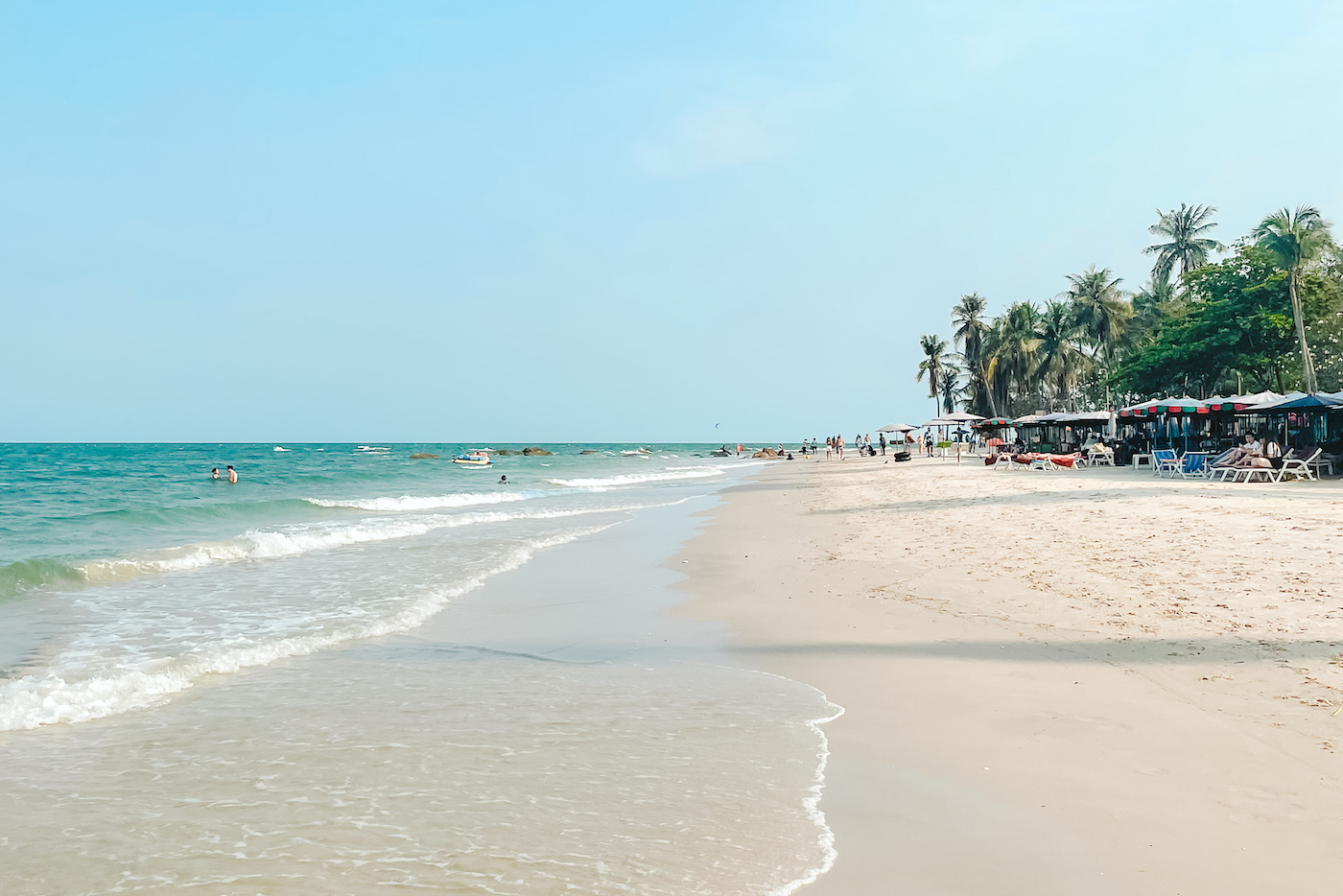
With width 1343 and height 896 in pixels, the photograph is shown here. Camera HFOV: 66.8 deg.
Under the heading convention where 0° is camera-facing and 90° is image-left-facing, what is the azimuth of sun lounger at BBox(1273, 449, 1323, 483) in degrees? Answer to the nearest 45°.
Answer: approximately 90°

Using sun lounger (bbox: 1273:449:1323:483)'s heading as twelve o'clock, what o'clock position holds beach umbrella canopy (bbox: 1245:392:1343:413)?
The beach umbrella canopy is roughly at 3 o'clock from the sun lounger.

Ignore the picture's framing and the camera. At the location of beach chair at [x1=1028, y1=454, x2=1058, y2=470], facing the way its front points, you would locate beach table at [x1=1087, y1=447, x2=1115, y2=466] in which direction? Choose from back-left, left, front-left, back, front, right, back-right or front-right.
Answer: back-right

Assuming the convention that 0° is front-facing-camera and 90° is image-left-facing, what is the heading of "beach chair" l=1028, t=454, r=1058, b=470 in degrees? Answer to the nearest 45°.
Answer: approximately 90°

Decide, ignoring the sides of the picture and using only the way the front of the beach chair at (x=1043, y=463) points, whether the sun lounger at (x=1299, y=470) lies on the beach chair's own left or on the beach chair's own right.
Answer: on the beach chair's own left

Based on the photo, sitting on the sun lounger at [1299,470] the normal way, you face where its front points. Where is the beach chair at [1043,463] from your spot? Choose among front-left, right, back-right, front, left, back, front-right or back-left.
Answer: front-right

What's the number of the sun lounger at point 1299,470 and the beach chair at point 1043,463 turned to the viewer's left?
2

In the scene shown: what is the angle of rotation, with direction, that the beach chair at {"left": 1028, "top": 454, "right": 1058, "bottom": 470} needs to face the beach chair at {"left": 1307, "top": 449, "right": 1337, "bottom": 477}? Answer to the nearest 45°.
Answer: approximately 135° to its left

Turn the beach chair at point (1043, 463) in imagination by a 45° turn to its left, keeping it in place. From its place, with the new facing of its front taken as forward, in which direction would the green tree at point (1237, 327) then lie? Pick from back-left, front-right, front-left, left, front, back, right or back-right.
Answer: back
